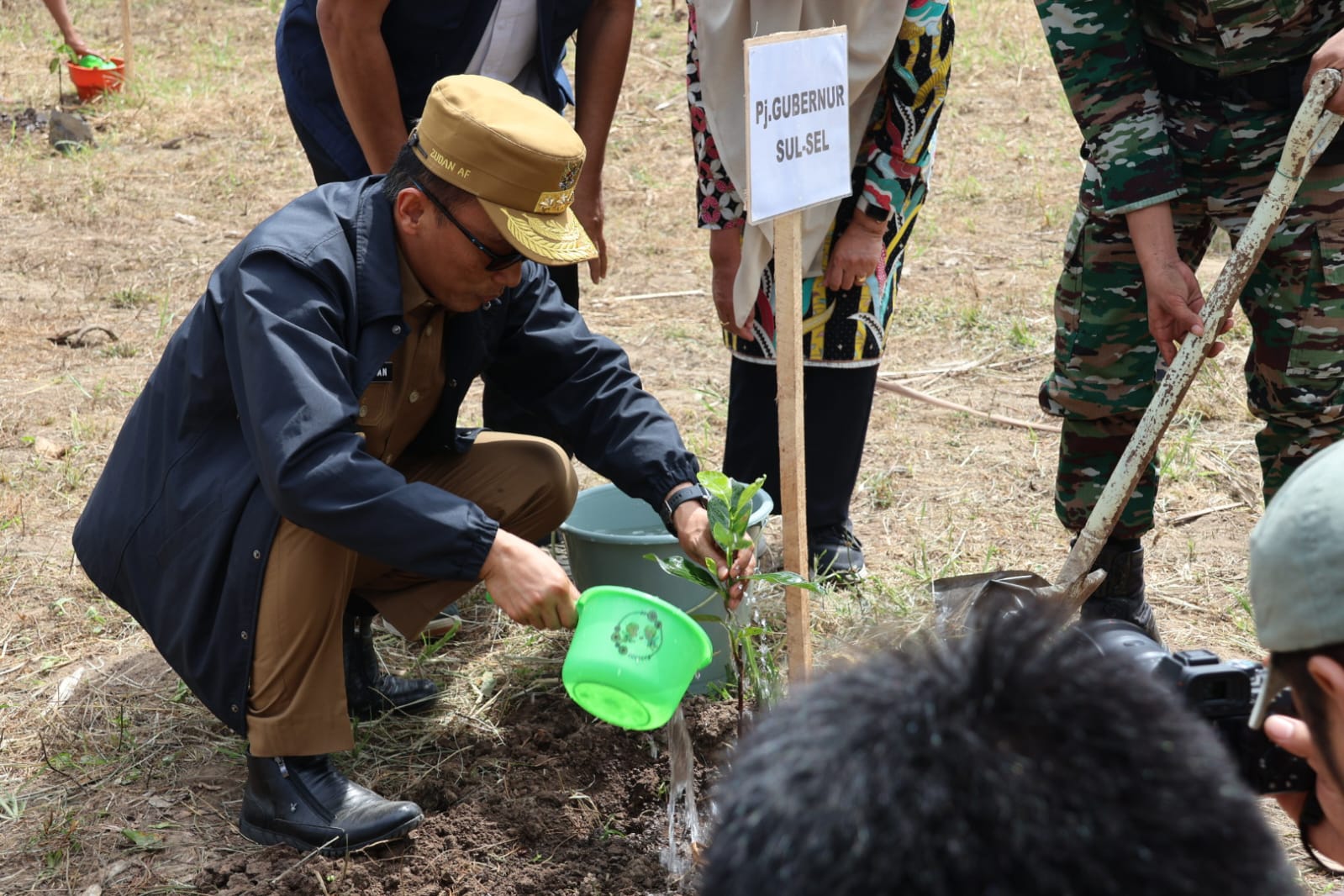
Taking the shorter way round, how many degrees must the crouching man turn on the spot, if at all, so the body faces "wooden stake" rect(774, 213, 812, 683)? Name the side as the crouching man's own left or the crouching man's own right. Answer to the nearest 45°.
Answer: approximately 45° to the crouching man's own left

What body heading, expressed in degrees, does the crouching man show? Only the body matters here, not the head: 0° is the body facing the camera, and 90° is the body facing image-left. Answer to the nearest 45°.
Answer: approximately 315°

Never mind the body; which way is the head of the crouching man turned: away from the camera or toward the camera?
toward the camera

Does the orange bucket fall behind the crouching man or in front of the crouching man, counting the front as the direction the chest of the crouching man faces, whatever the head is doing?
behind

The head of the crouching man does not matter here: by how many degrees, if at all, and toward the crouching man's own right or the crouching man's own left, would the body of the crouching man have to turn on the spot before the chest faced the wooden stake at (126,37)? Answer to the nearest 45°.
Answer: approximately 135° to the crouching man's own left

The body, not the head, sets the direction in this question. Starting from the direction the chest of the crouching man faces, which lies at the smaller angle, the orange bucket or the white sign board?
the white sign board
